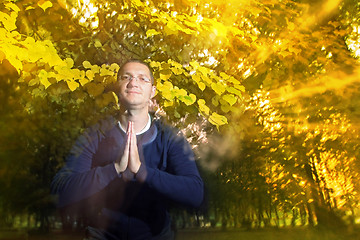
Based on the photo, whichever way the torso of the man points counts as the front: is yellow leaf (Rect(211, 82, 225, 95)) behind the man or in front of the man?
behind

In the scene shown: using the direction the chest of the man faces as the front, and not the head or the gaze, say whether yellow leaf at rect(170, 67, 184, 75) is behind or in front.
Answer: behind

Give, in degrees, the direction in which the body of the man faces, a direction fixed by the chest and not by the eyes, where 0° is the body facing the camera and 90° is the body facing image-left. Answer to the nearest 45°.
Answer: approximately 0°
